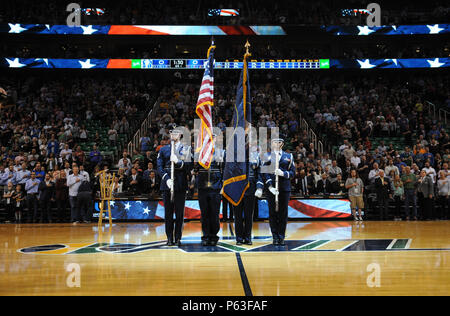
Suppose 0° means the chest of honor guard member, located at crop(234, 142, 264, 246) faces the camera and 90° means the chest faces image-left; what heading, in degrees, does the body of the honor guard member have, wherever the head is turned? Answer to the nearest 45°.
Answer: approximately 0°

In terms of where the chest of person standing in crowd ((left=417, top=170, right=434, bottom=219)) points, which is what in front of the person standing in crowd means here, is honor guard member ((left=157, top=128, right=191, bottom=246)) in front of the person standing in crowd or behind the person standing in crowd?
in front

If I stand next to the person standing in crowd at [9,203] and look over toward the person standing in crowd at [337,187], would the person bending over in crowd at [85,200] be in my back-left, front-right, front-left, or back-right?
front-right

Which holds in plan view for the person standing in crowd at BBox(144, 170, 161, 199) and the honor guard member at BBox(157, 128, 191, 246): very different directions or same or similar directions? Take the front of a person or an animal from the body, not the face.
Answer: same or similar directions

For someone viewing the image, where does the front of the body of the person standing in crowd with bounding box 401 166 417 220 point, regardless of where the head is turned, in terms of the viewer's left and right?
facing the viewer

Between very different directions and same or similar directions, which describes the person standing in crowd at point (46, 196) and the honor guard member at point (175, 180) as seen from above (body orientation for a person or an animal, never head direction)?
same or similar directions

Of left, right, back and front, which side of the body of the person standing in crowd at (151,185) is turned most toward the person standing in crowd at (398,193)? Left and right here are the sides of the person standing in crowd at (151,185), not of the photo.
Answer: left

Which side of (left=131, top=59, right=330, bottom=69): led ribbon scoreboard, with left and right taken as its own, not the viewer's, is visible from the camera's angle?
front

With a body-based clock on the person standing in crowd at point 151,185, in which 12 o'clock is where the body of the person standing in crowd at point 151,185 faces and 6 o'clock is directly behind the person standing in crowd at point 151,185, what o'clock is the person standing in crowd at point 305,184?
the person standing in crowd at point 305,184 is roughly at 9 o'clock from the person standing in crowd at point 151,185.

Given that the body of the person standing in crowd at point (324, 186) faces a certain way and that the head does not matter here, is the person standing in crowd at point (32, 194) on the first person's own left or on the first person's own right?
on the first person's own right

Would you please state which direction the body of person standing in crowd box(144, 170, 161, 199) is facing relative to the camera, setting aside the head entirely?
toward the camera

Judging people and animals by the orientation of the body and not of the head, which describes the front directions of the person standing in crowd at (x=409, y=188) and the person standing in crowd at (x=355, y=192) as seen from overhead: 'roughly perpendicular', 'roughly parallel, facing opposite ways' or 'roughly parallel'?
roughly parallel

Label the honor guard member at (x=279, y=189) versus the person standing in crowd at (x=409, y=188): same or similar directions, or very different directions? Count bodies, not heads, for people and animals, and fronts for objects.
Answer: same or similar directions

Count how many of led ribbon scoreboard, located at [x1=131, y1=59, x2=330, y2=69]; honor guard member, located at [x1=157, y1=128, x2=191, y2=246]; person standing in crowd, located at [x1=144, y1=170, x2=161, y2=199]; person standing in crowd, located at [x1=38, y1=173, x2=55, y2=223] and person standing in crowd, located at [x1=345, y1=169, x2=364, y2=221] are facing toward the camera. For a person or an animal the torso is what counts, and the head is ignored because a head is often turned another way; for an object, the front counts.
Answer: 5

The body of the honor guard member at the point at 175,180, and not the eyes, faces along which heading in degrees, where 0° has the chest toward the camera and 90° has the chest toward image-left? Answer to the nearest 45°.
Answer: approximately 0°
